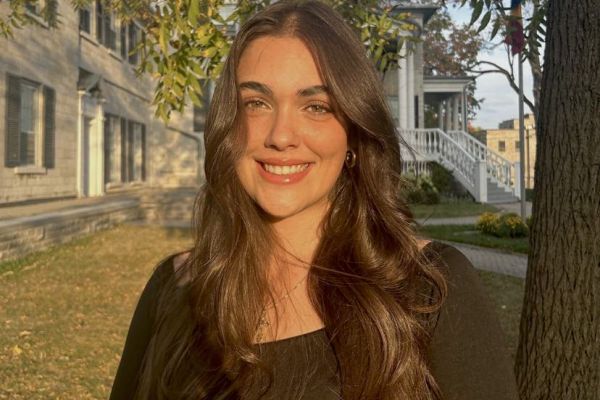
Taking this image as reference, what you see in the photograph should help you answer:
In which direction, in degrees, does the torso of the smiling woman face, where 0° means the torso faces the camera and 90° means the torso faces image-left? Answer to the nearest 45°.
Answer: approximately 0°

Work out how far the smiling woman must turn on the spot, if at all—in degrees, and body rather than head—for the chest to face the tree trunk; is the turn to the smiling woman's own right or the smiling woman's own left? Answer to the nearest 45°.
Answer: approximately 135° to the smiling woman's own left

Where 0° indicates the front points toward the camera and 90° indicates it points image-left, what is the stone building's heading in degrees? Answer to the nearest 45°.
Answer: approximately 315°

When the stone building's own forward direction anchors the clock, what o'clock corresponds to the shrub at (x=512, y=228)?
The shrub is roughly at 12 o'clock from the stone building.

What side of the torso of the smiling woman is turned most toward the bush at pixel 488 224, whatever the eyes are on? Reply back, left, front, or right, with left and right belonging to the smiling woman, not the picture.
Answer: back

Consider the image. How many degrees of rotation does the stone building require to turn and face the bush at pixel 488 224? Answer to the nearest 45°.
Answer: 0° — it already faces it
